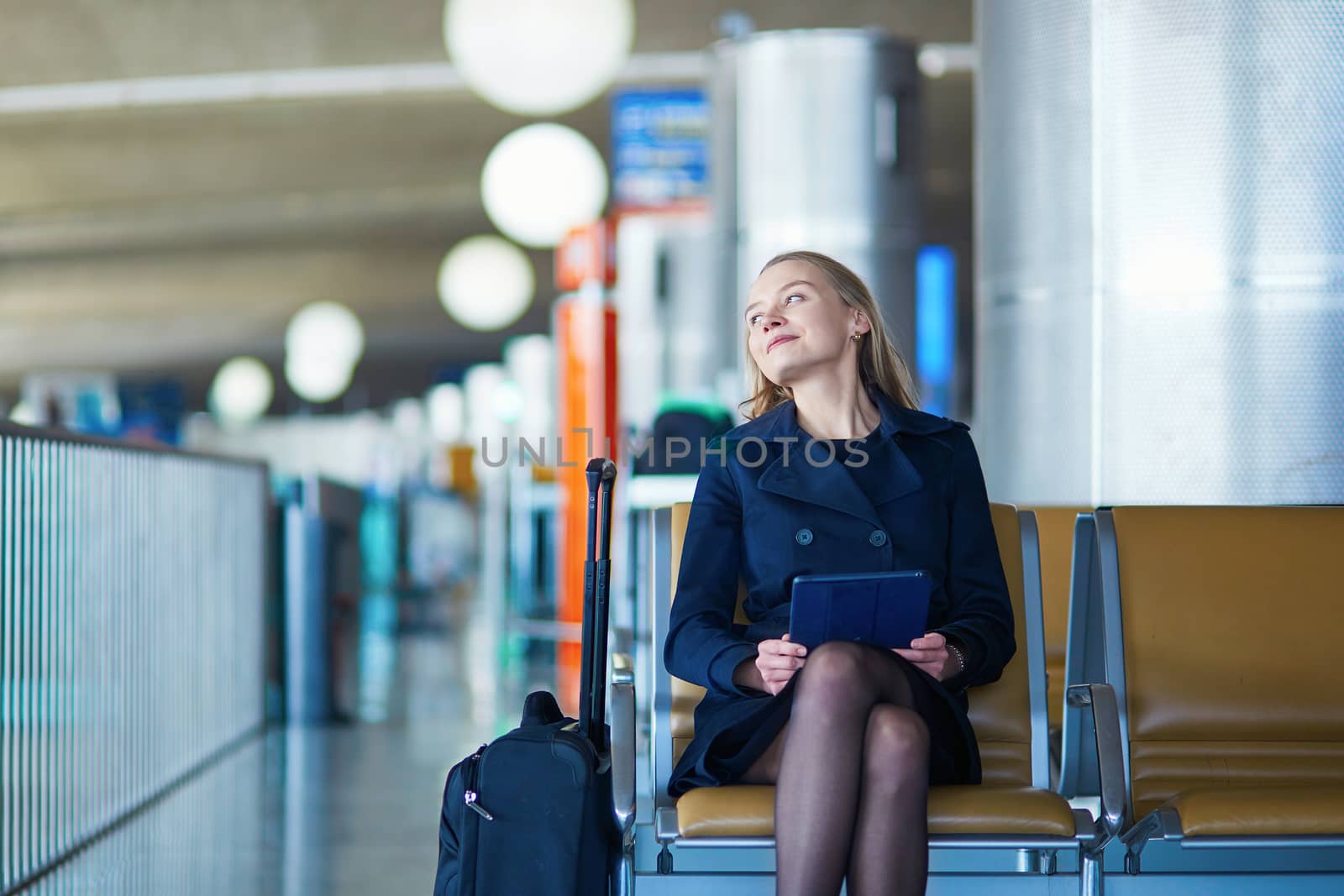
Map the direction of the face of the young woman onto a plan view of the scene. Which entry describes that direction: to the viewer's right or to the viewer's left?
to the viewer's left

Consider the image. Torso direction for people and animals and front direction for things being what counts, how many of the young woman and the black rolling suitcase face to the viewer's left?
1

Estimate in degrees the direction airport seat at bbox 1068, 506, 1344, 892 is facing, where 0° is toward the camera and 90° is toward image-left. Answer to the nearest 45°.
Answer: approximately 0°

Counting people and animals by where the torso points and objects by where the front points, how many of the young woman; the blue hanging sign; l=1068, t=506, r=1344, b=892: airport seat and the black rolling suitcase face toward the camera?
3

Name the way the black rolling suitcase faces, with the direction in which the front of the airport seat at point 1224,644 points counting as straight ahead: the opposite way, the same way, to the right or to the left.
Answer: to the right

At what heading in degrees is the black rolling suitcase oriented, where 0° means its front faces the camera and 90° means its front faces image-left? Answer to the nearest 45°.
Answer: approximately 90°

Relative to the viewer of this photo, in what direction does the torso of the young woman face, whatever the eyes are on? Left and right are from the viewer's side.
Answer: facing the viewer

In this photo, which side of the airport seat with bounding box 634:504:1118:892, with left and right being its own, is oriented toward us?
front

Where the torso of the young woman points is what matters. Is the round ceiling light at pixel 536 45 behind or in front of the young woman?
behind

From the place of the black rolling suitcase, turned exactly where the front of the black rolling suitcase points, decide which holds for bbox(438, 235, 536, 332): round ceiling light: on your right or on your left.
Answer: on your right

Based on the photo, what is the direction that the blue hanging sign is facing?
toward the camera
